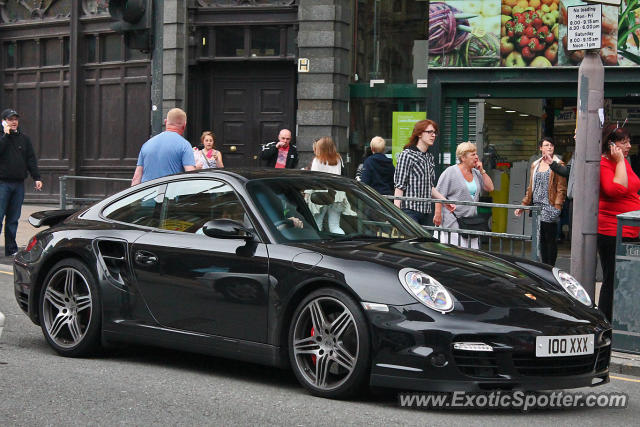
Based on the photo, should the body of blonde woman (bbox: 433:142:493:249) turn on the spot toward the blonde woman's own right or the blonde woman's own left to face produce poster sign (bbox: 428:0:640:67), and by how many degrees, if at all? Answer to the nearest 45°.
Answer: approximately 135° to the blonde woman's own left

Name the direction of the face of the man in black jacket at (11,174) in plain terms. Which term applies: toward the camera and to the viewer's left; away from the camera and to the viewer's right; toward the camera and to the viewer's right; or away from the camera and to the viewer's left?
toward the camera and to the viewer's right

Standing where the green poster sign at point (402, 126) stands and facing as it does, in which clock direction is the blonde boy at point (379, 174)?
The blonde boy is roughly at 12 o'clock from the green poster sign.
